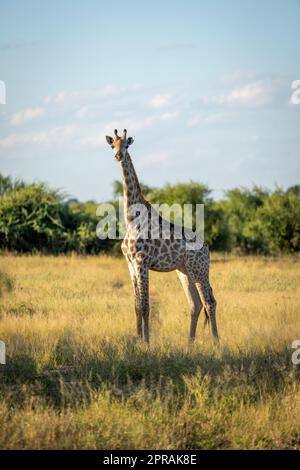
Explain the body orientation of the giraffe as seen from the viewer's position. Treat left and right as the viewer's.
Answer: facing the viewer and to the left of the viewer
